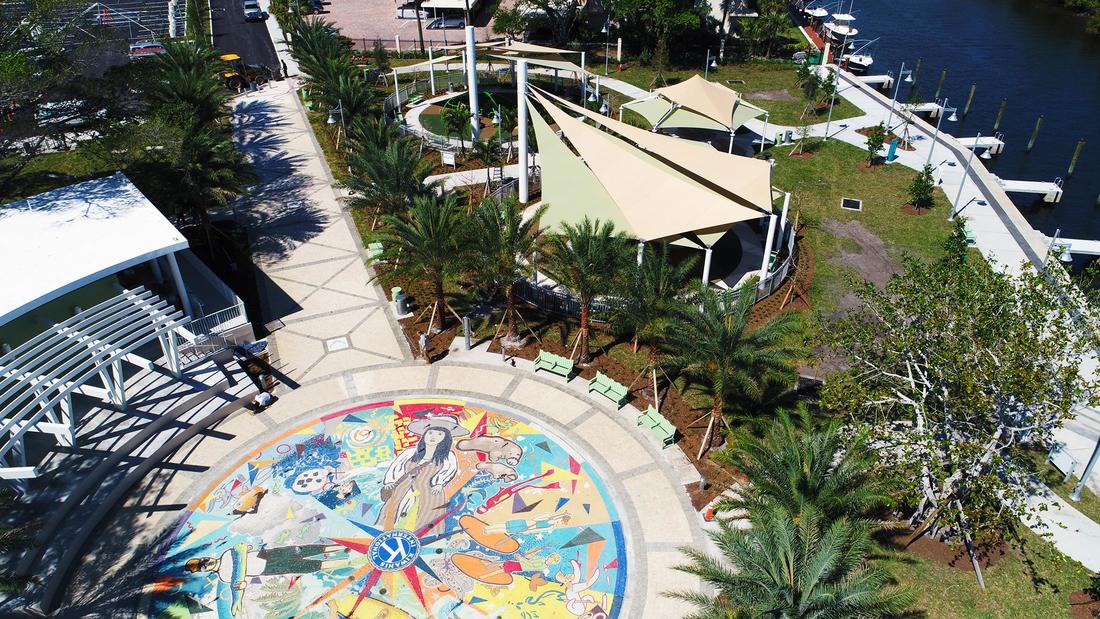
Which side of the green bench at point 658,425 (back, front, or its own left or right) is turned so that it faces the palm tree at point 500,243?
right

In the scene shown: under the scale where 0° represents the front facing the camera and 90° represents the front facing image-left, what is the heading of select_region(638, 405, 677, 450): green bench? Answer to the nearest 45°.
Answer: approximately 45°

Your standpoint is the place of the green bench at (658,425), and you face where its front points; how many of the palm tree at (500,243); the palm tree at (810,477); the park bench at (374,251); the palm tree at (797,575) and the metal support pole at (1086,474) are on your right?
2

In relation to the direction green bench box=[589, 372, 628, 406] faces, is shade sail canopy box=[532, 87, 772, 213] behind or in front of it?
behind

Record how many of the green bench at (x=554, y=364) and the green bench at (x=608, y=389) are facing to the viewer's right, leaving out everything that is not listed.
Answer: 0

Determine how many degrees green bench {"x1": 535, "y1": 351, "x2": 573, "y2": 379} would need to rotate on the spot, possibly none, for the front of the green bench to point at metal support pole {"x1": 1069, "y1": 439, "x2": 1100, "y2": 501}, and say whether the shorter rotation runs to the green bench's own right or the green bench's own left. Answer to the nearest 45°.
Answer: approximately 135° to the green bench's own left

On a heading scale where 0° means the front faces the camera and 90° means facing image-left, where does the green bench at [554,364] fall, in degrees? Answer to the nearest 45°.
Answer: approximately 45°

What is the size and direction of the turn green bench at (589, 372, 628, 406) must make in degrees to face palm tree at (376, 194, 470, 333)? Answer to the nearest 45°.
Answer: approximately 45° to its right

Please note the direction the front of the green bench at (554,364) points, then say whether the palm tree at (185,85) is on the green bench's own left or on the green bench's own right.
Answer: on the green bench's own right

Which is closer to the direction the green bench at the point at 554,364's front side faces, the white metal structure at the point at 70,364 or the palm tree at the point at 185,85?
the white metal structure

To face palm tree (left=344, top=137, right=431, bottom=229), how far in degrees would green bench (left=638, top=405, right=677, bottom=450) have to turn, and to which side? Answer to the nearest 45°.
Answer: approximately 90° to its right
